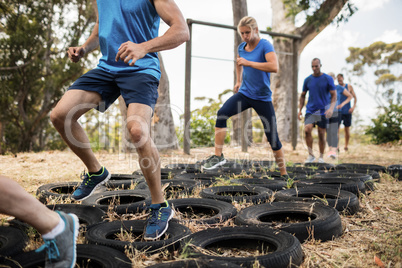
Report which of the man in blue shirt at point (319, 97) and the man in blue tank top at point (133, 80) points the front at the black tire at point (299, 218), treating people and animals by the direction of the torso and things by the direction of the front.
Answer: the man in blue shirt

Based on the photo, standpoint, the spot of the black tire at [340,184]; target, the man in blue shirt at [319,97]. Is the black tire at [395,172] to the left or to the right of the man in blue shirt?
right

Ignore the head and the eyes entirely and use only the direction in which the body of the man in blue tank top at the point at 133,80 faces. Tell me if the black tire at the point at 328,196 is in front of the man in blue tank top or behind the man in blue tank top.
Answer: behind

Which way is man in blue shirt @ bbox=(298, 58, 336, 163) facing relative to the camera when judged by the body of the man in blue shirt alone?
toward the camera

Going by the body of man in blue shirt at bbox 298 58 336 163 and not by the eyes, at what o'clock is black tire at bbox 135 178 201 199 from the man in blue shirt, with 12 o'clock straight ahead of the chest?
The black tire is roughly at 1 o'clock from the man in blue shirt.

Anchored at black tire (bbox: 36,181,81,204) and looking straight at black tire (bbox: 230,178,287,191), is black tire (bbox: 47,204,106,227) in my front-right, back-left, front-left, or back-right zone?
front-right

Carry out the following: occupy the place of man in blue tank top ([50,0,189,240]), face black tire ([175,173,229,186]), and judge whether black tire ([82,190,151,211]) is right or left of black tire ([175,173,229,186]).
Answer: left

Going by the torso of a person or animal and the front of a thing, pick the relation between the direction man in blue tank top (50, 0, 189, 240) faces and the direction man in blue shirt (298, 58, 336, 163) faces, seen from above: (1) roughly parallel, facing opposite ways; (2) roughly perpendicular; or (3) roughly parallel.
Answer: roughly parallel

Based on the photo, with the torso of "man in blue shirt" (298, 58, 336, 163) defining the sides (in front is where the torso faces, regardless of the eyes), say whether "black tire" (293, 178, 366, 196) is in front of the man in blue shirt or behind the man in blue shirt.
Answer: in front

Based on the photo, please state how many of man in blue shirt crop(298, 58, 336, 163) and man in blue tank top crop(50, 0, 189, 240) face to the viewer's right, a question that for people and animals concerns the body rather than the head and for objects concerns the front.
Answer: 0

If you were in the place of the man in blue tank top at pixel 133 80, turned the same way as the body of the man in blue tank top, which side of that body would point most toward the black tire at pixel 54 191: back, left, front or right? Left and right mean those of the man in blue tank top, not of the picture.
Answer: right

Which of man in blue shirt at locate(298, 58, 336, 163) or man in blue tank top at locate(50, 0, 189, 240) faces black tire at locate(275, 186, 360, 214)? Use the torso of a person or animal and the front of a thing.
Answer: the man in blue shirt

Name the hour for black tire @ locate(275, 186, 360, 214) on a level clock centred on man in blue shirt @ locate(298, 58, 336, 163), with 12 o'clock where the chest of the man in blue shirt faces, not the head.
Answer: The black tire is roughly at 12 o'clock from the man in blue shirt.

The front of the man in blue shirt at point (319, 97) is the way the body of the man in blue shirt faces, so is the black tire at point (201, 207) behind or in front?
in front

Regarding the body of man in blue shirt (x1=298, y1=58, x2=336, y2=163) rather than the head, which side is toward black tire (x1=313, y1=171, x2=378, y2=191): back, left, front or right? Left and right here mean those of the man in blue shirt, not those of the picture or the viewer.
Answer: front

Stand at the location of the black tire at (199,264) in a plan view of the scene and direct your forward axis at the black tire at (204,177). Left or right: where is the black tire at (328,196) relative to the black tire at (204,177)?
right

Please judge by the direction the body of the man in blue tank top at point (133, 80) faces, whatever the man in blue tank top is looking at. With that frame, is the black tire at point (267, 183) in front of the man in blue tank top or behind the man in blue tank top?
behind
